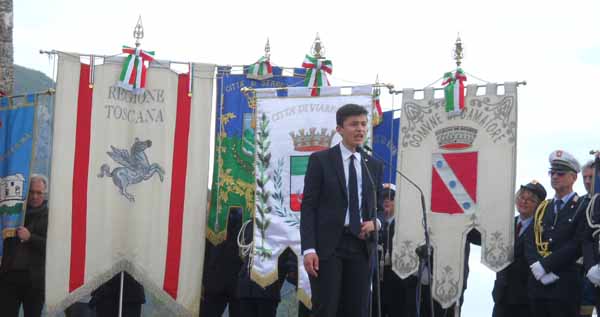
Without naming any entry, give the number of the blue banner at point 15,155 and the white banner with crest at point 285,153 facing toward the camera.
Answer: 2

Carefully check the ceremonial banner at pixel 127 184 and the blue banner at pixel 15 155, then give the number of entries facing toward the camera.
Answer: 2

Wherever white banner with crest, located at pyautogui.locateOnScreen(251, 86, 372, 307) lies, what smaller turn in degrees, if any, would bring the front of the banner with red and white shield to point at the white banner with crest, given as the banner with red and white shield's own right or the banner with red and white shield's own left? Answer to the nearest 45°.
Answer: approximately 90° to the banner with red and white shield's own right

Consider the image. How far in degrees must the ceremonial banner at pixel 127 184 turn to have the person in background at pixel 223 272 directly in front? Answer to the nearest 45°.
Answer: approximately 90° to its left

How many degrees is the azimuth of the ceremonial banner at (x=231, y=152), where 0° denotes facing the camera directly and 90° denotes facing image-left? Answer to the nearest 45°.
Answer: approximately 0°

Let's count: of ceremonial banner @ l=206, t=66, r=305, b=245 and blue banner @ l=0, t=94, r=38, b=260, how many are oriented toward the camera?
2
